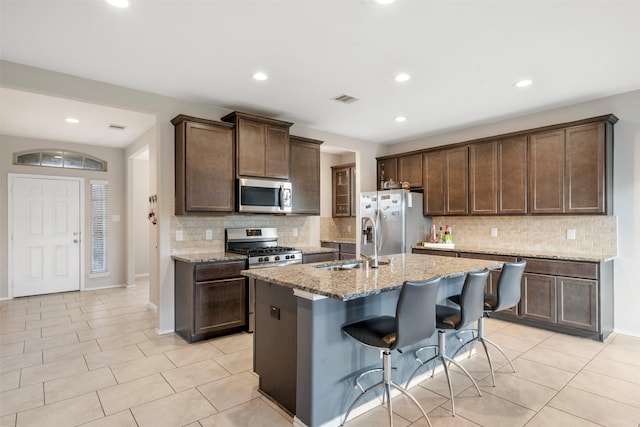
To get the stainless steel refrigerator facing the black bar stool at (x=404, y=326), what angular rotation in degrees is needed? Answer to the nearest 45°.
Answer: approximately 45° to its left

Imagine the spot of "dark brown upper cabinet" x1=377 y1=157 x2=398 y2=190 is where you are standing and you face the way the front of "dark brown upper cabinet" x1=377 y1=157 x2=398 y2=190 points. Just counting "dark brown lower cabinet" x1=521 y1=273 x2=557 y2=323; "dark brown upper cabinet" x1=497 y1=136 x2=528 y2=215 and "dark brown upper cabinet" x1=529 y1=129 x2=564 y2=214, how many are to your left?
3

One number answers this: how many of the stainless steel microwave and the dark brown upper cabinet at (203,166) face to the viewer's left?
0

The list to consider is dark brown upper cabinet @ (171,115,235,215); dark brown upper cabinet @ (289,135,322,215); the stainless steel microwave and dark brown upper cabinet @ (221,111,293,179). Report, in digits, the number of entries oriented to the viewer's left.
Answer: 0

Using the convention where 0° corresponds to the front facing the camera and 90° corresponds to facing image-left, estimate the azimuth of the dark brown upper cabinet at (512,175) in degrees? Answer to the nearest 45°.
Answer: approximately 45°

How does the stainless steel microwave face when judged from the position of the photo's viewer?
facing the viewer and to the right of the viewer

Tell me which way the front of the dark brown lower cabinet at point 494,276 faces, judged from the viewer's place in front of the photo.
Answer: facing the viewer and to the left of the viewer

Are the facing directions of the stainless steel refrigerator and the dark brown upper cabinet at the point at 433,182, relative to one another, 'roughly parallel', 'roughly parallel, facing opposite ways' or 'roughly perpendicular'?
roughly parallel

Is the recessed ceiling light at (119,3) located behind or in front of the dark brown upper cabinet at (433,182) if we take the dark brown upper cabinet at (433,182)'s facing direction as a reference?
in front

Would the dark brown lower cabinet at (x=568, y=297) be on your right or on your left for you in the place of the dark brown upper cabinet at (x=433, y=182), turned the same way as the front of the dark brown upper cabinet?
on your left

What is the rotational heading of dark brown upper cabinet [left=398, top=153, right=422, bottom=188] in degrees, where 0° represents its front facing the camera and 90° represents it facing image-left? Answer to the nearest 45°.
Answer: approximately 45°

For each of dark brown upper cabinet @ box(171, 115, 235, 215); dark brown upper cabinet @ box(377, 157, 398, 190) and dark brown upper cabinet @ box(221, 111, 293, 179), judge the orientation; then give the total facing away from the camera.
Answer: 0

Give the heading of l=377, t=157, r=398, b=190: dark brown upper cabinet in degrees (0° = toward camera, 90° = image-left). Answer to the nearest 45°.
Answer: approximately 45°
